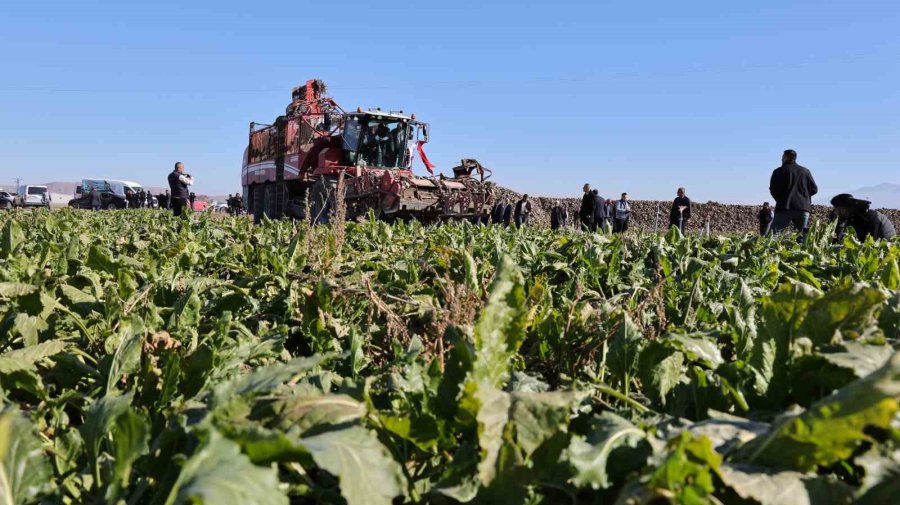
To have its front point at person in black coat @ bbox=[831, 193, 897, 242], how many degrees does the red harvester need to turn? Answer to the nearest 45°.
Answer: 0° — it already faces them

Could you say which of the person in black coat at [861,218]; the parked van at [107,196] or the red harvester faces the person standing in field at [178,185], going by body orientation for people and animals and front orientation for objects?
the person in black coat

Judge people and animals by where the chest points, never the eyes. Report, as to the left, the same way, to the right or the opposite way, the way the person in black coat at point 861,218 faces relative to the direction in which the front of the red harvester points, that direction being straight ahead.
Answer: the opposite way

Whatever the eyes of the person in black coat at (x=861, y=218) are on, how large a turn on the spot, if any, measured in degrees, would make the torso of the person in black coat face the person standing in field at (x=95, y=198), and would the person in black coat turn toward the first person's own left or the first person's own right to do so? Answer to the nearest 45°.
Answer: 0° — they already face them

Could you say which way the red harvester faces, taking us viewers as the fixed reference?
facing the viewer and to the right of the viewer

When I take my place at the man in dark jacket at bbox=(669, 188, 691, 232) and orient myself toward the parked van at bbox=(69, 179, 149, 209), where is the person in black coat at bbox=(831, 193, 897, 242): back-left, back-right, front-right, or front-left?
back-left

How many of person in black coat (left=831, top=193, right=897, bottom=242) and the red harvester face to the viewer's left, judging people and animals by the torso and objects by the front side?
1

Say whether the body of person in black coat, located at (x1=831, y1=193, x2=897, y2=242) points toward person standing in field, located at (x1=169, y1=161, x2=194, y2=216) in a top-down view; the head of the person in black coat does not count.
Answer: yes

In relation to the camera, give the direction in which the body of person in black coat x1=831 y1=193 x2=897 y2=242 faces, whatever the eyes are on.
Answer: to the viewer's left
